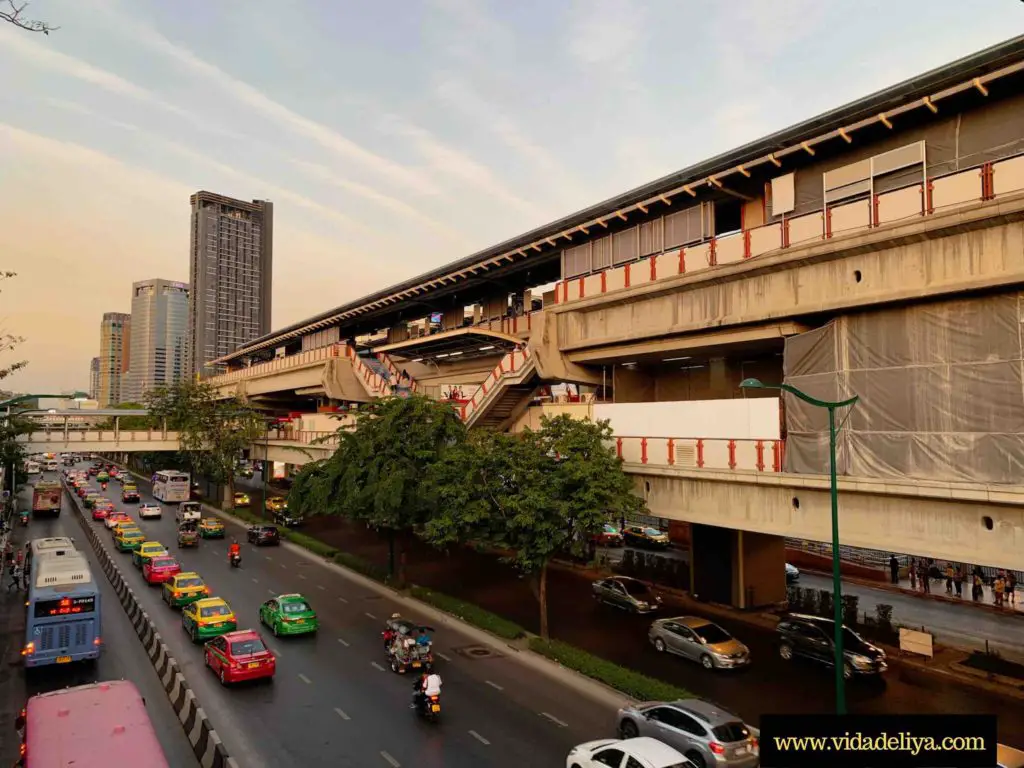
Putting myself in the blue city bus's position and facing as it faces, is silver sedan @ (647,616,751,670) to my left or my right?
on my right

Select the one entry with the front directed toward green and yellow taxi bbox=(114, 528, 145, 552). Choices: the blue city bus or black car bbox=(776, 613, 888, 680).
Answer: the blue city bus

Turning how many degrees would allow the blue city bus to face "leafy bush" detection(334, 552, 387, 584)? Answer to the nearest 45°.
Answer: approximately 45° to its right

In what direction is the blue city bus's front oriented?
away from the camera

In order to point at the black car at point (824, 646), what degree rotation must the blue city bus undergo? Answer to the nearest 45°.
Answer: approximately 135° to its right

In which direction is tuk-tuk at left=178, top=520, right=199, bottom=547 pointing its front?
away from the camera

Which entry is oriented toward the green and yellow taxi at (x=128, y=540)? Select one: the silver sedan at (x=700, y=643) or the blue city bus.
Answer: the blue city bus

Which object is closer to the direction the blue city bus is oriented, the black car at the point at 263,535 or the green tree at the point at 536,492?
the black car

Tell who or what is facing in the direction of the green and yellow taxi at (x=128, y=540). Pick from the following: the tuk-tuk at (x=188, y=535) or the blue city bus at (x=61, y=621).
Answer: the blue city bus
